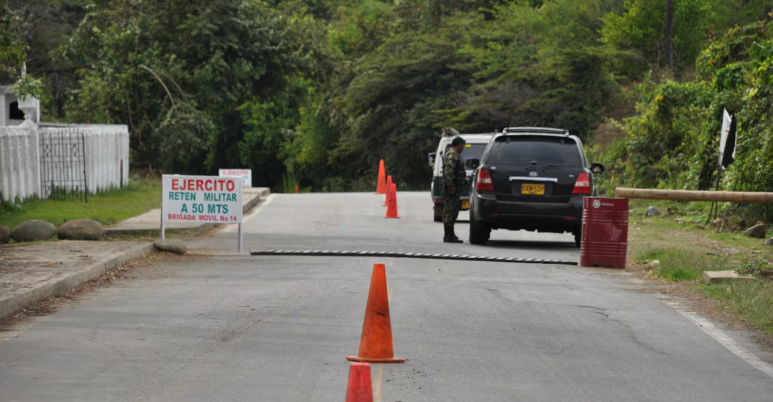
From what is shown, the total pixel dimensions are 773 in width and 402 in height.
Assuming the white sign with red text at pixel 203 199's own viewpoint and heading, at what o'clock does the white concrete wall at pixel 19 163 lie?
The white concrete wall is roughly at 5 o'clock from the white sign with red text.

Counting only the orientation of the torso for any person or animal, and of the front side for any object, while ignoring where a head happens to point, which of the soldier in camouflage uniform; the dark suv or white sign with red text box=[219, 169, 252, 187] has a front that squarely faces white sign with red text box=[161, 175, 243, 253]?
white sign with red text box=[219, 169, 252, 187]

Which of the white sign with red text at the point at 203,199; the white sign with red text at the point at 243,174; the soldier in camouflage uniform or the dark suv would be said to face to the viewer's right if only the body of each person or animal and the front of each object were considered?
the soldier in camouflage uniform

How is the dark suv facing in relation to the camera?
away from the camera

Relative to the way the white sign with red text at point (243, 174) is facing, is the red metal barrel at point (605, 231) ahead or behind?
ahead

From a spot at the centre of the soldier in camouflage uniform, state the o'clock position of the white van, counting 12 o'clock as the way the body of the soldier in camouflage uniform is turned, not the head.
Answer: The white van is roughly at 9 o'clock from the soldier in camouflage uniform.

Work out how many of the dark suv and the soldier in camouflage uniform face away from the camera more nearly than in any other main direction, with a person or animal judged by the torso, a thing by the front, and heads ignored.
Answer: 1

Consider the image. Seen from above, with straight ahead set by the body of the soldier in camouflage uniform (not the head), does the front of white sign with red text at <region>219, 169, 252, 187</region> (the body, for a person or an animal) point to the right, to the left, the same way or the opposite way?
to the right

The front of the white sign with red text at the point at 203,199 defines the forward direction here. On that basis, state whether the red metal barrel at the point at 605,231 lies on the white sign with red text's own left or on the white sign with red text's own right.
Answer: on the white sign with red text's own left

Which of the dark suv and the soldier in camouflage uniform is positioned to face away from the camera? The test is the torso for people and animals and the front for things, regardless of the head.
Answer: the dark suv
